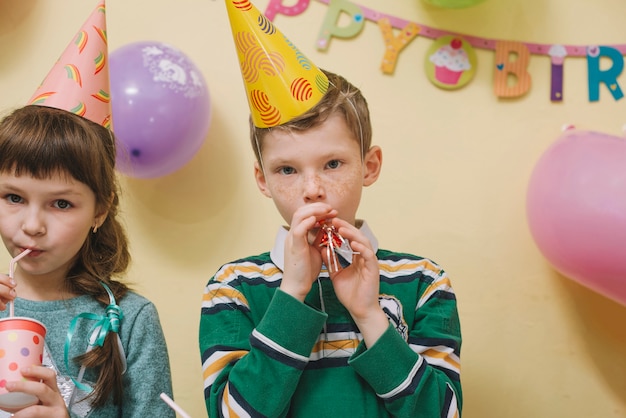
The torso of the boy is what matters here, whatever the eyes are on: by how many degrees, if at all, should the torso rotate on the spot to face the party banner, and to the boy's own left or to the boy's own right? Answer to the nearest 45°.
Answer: approximately 135° to the boy's own left

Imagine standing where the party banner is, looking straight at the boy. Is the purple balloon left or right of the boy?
right

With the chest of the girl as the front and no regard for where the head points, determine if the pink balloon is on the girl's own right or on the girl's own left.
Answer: on the girl's own left

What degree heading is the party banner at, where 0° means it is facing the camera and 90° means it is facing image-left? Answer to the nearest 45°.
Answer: approximately 0°

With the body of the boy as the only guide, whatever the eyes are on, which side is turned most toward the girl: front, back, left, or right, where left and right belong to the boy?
right

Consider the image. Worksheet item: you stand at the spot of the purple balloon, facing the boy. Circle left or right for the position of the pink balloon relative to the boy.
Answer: left

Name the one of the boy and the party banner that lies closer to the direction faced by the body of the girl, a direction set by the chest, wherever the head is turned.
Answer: the boy

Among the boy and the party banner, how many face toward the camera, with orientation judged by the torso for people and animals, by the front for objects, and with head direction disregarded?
2

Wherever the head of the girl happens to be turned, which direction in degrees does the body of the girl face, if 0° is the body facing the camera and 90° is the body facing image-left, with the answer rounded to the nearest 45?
approximately 0°
